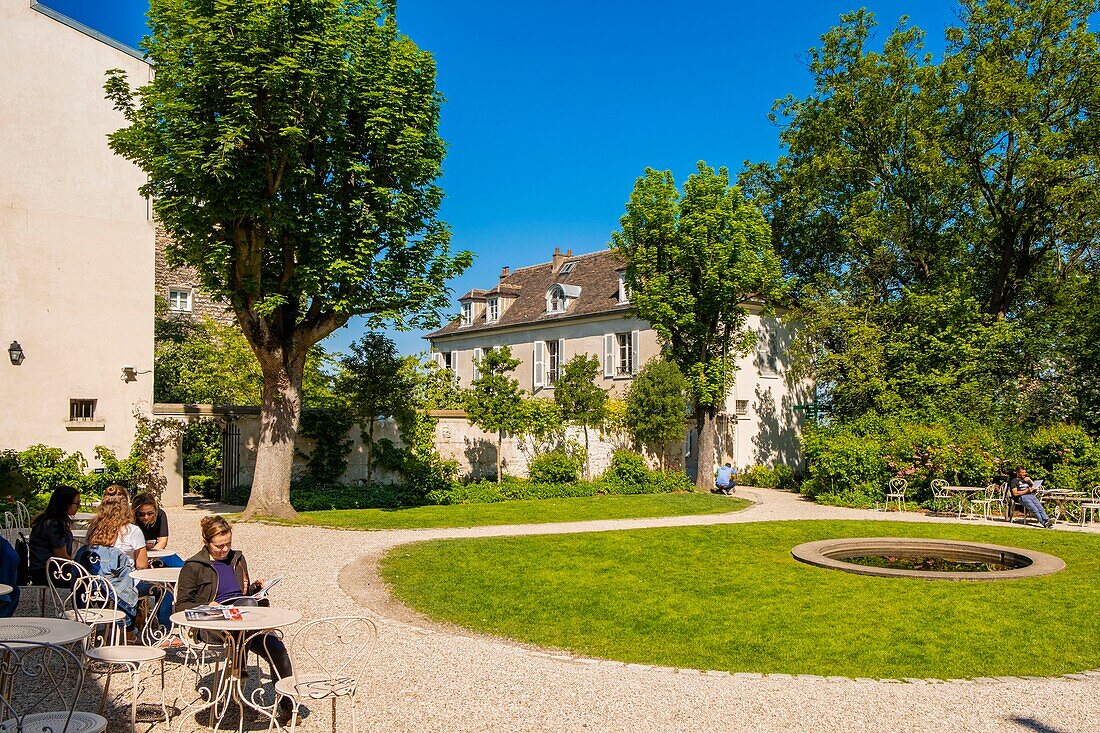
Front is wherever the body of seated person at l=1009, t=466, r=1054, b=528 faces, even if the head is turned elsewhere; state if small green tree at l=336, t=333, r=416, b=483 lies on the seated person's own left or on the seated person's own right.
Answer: on the seated person's own right

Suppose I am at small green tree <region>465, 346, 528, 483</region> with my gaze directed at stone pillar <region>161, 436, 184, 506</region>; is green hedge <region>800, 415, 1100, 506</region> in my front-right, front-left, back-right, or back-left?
back-left

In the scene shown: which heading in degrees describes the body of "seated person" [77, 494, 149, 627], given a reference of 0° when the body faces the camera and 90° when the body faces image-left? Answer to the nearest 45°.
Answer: approximately 225°

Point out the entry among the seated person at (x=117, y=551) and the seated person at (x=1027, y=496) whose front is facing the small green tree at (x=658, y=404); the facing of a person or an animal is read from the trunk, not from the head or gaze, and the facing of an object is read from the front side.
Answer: the seated person at (x=117, y=551)

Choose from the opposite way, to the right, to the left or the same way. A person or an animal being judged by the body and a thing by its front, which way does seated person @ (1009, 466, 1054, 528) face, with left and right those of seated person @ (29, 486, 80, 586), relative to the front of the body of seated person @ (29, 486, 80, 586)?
to the right

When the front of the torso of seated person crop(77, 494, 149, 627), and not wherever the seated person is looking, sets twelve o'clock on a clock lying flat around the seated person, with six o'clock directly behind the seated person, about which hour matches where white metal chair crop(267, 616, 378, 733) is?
The white metal chair is roughly at 3 o'clock from the seated person.

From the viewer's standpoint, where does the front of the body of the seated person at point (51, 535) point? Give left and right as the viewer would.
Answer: facing to the right of the viewer
